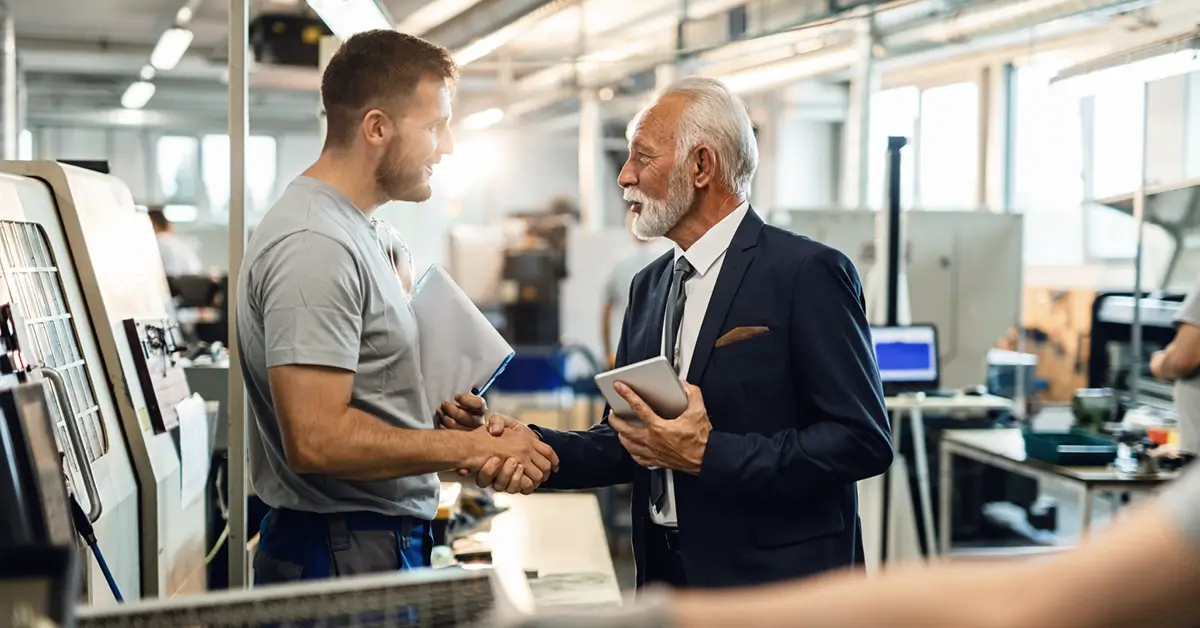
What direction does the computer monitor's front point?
toward the camera

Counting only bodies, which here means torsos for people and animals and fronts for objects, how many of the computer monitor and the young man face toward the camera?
1

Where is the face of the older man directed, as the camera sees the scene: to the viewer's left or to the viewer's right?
to the viewer's left

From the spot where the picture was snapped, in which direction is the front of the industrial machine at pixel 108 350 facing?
facing the viewer and to the right of the viewer

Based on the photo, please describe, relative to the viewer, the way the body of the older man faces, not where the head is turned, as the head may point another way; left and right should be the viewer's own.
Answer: facing the viewer and to the left of the viewer

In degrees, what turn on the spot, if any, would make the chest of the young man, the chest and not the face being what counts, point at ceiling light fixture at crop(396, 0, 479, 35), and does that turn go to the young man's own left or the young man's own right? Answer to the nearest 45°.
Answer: approximately 90° to the young man's own left

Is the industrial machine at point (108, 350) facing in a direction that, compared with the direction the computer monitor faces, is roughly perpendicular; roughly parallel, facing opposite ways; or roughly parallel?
roughly perpendicular

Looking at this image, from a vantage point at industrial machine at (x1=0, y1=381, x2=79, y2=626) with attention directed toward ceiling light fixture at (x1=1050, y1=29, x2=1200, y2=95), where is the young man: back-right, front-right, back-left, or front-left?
front-left

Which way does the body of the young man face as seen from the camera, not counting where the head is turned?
to the viewer's right

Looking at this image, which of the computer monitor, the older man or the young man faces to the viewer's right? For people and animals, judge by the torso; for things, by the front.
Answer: the young man
